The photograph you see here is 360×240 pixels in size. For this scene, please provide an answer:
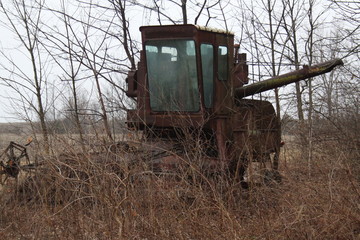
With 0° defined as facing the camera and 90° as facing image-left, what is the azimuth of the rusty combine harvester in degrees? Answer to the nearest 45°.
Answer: approximately 45°
